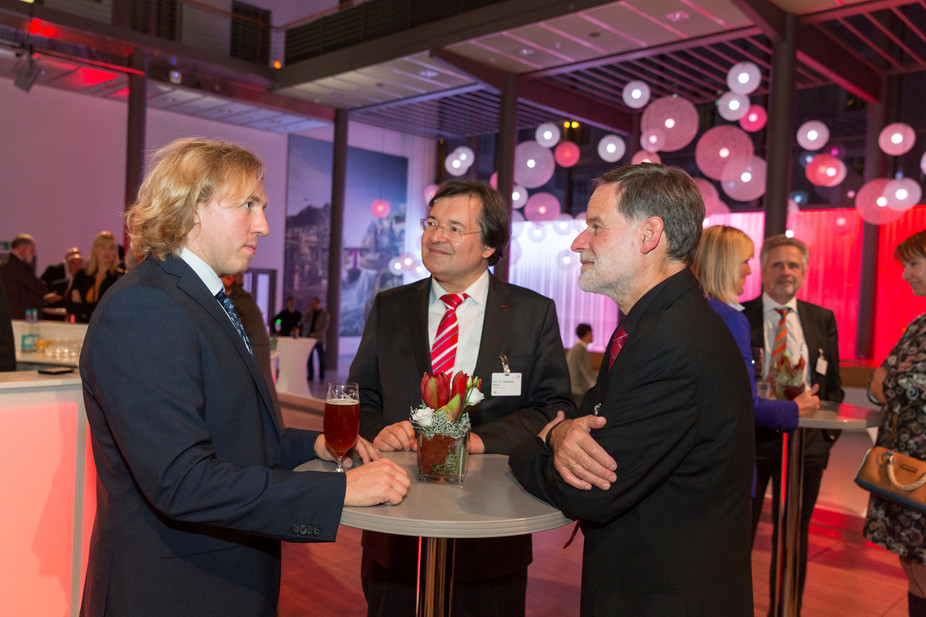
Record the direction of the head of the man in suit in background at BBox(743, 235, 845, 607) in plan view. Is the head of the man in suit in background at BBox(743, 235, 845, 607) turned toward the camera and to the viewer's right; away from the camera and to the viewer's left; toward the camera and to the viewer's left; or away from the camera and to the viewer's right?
toward the camera and to the viewer's left

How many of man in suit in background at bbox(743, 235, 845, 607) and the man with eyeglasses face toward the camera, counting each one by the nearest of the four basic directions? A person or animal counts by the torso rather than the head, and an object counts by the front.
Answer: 2

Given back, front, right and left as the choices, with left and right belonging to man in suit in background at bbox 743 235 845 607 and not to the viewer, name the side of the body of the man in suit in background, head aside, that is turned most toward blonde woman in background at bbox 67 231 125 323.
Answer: right

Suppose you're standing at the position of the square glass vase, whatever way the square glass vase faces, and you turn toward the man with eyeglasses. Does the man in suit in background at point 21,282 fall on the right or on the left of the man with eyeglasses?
left

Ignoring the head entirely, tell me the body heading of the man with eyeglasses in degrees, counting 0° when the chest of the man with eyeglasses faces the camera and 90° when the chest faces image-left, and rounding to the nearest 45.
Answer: approximately 0°

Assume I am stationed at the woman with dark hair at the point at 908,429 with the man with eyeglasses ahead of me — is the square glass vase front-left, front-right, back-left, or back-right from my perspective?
front-left

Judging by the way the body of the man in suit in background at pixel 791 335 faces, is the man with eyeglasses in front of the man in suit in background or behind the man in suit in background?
in front

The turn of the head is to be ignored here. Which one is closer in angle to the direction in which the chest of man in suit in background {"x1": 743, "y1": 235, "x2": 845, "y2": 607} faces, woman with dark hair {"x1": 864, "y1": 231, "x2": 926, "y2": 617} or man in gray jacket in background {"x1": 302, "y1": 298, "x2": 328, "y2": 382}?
the woman with dark hair

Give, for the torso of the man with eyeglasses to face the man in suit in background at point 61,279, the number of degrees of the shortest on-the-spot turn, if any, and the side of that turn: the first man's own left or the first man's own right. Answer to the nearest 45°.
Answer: approximately 135° to the first man's own right

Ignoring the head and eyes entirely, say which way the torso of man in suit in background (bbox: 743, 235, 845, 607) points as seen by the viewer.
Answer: toward the camera

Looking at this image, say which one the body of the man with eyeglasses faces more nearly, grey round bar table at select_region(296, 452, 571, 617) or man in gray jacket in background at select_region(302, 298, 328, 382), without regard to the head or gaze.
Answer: the grey round bar table

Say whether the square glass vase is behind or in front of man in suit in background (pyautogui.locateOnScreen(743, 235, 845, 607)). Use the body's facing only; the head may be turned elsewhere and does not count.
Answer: in front

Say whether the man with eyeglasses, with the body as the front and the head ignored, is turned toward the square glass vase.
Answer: yes

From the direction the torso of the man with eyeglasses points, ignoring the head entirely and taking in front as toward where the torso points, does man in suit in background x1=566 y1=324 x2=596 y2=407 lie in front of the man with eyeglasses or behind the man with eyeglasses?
behind

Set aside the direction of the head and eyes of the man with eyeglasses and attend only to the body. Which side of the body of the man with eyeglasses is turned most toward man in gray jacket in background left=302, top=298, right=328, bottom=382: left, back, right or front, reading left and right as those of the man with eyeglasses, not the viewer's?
back
